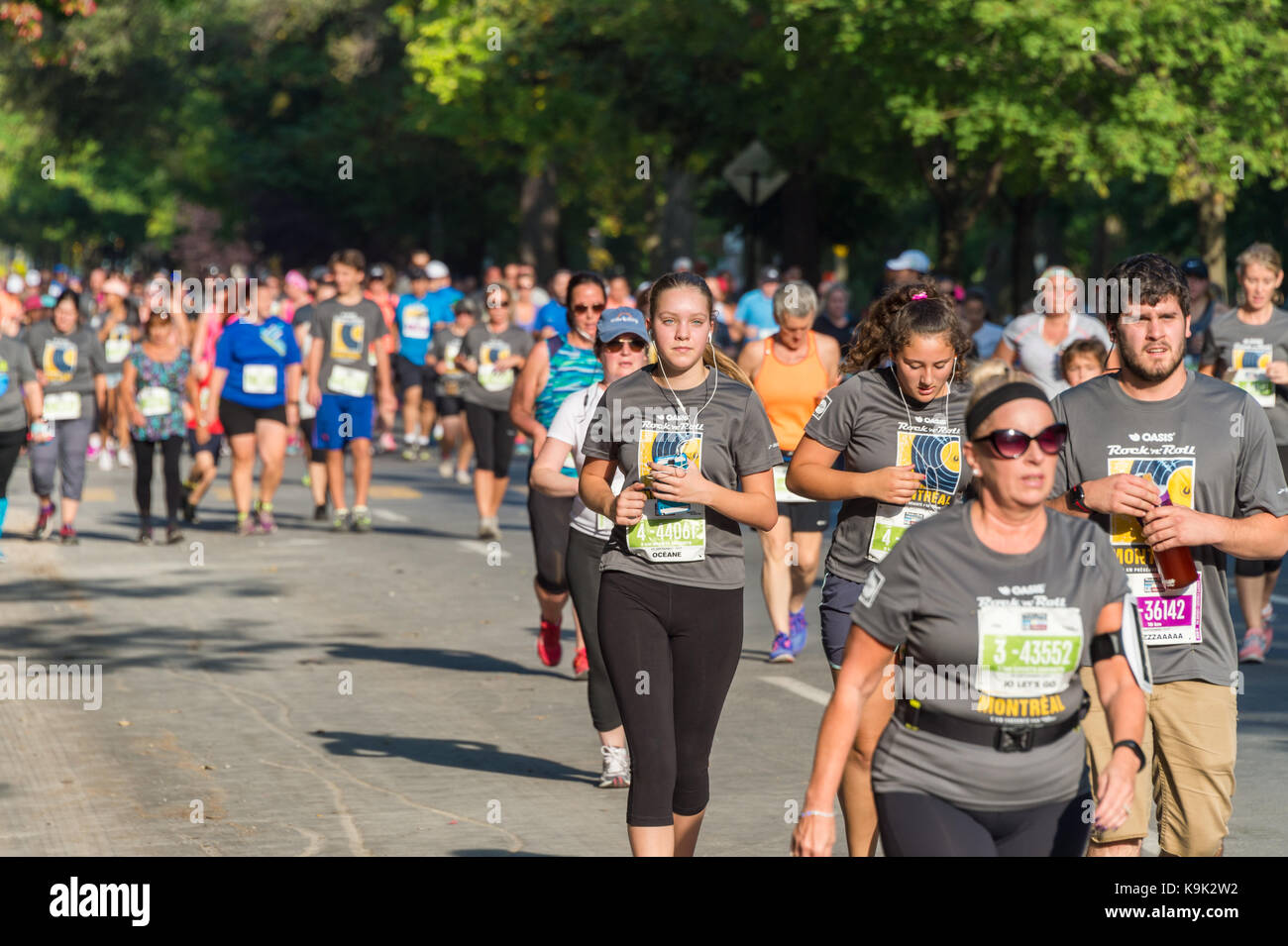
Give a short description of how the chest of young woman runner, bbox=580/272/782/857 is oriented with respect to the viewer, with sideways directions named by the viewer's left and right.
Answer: facing the viewer

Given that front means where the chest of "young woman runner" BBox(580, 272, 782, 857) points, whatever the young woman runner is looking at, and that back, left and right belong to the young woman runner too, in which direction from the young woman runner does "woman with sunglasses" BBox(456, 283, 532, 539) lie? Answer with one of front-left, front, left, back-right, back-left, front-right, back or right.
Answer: back

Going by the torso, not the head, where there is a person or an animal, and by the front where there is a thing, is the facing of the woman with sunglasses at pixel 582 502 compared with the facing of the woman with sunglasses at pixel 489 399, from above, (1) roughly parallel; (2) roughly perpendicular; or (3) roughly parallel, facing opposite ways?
roughly parallel

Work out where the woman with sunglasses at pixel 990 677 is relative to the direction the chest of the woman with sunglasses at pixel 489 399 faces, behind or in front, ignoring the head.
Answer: in front

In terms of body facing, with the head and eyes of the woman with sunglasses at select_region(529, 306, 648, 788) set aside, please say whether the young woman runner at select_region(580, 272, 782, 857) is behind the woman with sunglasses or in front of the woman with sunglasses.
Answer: in front

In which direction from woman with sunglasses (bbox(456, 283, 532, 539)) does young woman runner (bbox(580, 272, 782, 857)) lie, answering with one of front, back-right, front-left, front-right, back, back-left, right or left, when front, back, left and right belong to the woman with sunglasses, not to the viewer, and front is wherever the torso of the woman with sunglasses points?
front

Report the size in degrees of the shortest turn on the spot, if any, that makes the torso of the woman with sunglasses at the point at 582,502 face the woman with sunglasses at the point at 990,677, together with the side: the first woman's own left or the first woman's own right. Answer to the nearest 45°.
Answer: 0° — they already face them

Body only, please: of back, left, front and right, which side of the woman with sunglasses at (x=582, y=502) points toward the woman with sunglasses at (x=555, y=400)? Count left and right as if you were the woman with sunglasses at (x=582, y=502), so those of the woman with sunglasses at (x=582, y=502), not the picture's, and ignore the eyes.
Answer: back

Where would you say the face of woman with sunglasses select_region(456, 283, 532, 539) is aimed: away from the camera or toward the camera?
toward the camera

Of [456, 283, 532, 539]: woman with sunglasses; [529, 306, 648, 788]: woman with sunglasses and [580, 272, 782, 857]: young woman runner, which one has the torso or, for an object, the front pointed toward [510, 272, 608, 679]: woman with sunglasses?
[456, 283, 532, 539]: woman with sunglasses

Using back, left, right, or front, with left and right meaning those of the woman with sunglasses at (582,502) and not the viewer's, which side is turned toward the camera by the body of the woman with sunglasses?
front

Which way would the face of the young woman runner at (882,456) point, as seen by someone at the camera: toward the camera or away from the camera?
toward the camera

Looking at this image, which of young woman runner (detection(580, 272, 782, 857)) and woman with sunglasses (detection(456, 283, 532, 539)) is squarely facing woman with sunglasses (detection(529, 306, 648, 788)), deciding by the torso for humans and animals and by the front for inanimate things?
woman with sunglasses (detection(456, 283, 532, 539))

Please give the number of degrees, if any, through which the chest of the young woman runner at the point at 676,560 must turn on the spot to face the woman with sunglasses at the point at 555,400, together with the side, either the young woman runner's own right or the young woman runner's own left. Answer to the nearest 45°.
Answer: approximately 180°

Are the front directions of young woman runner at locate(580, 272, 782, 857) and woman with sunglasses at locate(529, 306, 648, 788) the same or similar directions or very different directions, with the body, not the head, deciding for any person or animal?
same or similar directions

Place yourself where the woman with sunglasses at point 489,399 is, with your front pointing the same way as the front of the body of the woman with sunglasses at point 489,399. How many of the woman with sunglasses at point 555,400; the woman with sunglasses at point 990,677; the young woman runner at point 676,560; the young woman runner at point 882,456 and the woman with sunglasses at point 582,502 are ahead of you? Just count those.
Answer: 5
